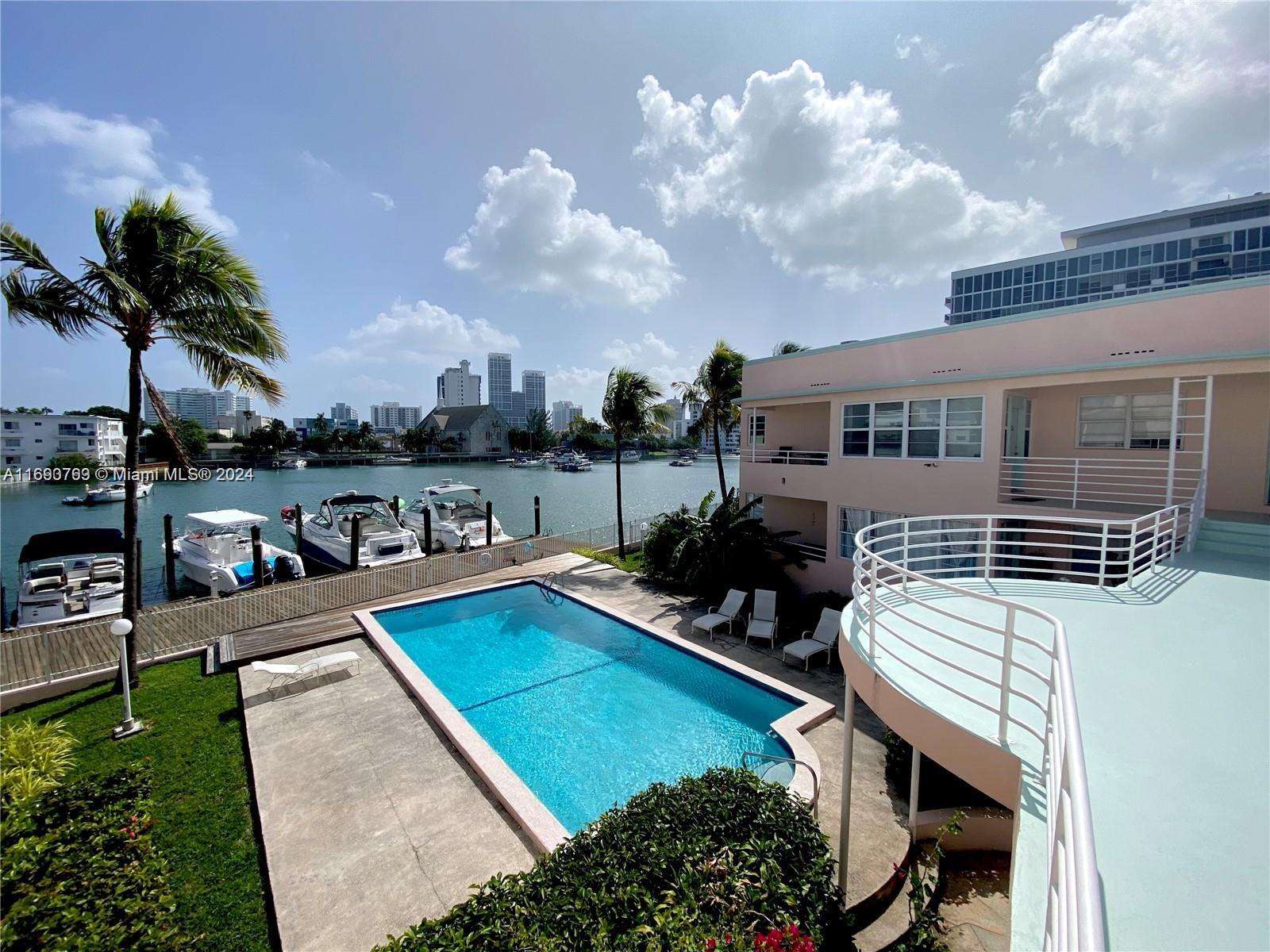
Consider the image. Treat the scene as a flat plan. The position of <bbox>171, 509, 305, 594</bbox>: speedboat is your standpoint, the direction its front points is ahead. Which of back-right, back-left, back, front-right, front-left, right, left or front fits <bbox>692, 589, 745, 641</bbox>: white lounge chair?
back

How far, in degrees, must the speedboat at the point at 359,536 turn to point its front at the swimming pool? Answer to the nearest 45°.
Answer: approximately 135° to its left

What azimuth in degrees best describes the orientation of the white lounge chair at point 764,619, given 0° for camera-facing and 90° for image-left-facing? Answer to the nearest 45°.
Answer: approximately 0°

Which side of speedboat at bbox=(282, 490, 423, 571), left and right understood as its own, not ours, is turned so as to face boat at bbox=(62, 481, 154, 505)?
front

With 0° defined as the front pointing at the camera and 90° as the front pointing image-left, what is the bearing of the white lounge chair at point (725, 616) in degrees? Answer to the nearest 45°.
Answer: approximately 45°

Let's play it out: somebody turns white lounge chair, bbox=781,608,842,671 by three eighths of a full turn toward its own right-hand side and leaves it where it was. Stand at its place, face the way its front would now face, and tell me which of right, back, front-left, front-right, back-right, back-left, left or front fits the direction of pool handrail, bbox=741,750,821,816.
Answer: back

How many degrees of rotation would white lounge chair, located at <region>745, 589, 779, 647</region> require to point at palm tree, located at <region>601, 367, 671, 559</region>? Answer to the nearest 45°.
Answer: approximately 135° to its right

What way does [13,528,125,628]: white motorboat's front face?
away from the camera

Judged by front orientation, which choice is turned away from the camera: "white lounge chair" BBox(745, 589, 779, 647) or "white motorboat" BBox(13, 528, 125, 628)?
the white motorboat

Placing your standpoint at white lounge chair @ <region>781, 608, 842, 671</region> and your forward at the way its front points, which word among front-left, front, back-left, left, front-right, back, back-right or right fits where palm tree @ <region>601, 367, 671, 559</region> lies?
right

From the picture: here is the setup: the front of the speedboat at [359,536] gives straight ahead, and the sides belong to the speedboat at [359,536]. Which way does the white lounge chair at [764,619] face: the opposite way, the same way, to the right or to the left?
to the left

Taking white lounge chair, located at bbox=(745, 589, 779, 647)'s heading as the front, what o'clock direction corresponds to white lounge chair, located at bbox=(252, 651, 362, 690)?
white lounge chair, located at bbox=(252, 651, 362, 690) is roughly at 2 o'clock from white lounge chair, located at bbox=(745, 589, 779, 647).

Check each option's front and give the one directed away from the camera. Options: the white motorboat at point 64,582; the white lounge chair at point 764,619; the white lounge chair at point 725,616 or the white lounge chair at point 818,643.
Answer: the white motorboat

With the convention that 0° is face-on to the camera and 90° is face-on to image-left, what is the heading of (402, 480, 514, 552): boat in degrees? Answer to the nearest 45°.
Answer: approximately 135°
